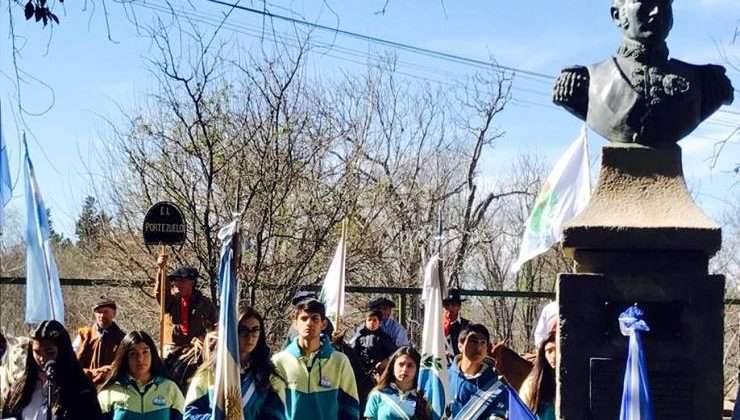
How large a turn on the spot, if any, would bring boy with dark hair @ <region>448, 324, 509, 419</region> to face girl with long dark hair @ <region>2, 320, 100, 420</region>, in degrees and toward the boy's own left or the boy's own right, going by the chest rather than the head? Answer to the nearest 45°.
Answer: approximately 45° to the boy's own right

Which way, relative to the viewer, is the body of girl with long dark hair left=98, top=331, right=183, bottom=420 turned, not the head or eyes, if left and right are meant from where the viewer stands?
facing the viewer

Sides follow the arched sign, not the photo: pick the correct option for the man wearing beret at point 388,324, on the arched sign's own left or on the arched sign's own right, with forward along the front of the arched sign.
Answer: on the arched sign's own left

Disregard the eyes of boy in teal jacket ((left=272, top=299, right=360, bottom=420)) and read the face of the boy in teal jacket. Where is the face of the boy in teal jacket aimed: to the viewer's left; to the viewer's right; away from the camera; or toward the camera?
toward the camera

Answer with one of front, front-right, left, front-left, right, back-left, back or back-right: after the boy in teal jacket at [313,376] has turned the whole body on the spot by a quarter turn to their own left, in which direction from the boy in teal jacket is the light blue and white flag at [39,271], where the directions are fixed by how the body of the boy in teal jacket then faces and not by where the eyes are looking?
back-left

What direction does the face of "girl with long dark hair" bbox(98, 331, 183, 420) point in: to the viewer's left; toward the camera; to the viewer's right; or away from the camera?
toward the camera

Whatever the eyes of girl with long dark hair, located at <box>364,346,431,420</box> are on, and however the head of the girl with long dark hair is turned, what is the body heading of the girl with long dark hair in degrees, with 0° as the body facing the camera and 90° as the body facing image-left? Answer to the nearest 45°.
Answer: approximately 0°

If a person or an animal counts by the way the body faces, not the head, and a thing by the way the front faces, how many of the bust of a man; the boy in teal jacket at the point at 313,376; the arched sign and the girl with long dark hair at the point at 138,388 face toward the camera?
4

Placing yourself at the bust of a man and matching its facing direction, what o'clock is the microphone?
The microphone is roughly at 3 o'clock from the bust of a man.

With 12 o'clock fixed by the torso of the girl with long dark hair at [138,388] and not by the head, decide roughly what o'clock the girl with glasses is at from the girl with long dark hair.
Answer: The girl with glasses is roughly at 10 o'clock from the girl with long dark hair.

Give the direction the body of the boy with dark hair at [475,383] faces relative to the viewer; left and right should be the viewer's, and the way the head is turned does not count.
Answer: facing the viewer and to the left of the viewer

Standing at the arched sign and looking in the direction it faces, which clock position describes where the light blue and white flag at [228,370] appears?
The light blue and white flag is roughly at 12 o'clock from the arched sign.

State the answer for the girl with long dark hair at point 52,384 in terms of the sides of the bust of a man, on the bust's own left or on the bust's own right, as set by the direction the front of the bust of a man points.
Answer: on the bust's own right

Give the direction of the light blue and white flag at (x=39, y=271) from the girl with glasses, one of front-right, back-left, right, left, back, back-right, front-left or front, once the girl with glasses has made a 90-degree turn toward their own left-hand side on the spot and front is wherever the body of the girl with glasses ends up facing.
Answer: back-left

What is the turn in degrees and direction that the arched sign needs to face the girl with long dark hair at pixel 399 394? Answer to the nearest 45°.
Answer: approximately 45° to its left

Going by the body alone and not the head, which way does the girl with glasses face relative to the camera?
toward the camera

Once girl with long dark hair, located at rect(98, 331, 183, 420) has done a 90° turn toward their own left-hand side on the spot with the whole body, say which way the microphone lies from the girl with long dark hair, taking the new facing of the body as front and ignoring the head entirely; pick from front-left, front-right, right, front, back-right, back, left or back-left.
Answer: back
